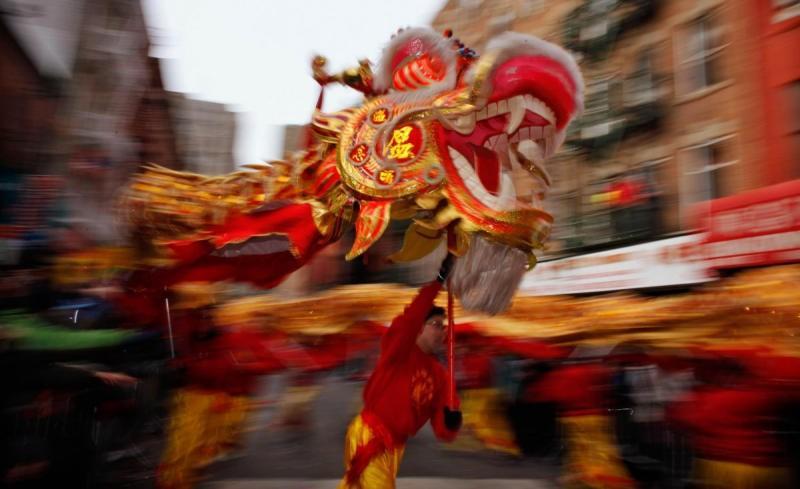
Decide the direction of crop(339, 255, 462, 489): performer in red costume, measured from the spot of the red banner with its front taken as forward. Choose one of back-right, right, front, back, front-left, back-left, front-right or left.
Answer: front

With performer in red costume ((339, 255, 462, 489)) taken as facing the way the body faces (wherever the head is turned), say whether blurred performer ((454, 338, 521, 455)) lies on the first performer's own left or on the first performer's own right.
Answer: on the first performer's own left

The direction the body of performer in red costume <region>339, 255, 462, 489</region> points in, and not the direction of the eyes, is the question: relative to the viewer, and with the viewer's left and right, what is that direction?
facing the viewer and to the right of the viewer

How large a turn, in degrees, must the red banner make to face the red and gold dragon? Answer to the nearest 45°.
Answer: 0° — it already faces it

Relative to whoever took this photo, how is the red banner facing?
facing the viewer and to the left of the viewer

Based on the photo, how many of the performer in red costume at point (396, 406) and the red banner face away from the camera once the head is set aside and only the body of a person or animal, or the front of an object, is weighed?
0

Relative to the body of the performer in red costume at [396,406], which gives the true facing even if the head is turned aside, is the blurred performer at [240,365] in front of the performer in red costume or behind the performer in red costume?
behind

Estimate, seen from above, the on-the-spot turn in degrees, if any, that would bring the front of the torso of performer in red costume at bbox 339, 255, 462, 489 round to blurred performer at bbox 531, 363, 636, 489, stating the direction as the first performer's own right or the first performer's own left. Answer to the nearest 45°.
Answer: approximately 90° to the first performer's own left
